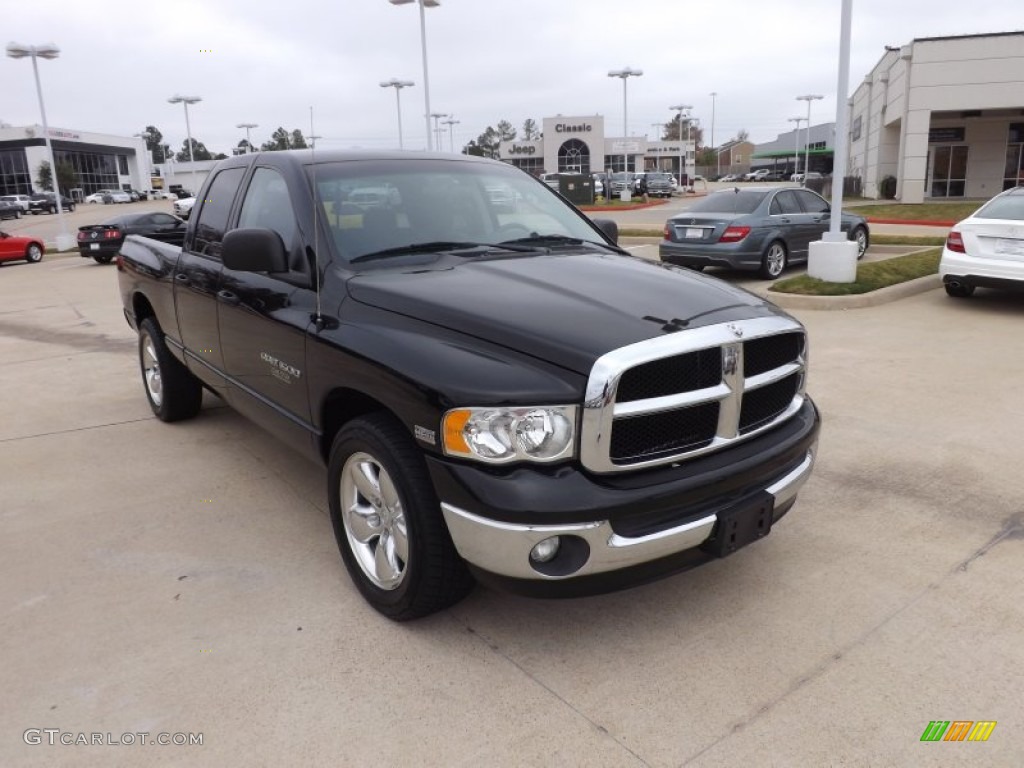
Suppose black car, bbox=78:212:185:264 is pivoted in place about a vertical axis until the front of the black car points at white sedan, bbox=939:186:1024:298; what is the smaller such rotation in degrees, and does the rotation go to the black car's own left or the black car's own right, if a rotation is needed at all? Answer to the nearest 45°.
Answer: approximately 90° to the black car's own right

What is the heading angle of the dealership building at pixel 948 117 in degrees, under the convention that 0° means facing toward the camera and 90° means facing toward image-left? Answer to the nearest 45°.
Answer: approximately 0°

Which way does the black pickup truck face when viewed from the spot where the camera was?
facing the viewer and to the right of the viewer

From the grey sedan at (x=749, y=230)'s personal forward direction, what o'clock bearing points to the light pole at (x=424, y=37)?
The light pole is roughly at 9 o'clock from the grey sedan.

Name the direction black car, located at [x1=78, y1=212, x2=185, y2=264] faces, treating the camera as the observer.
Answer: facing away from the viewer and to the right of the viewer

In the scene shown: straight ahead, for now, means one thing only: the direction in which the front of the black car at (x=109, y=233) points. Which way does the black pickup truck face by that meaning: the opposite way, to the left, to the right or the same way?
to the right

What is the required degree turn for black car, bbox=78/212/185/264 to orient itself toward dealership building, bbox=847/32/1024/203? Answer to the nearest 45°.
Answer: approximately 45° to its right

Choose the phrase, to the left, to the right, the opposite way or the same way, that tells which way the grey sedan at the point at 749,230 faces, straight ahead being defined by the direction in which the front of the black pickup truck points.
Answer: to the left

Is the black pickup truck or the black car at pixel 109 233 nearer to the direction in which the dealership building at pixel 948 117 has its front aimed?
the black pickup truck

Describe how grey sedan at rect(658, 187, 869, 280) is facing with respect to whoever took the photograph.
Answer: facing away from the viewer and to the right of the viewer

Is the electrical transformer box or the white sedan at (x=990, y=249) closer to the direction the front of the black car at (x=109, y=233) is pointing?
the electrical transformer box

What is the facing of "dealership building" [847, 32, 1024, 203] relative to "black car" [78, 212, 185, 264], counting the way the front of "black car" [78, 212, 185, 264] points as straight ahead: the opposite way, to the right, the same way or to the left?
the opposite way

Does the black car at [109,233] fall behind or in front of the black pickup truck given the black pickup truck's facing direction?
behind
